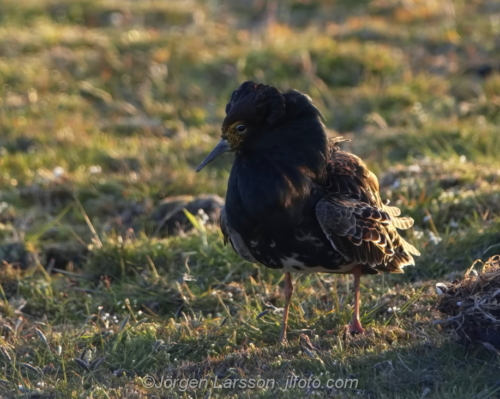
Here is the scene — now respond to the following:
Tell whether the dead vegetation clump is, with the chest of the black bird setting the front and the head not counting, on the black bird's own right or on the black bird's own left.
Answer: on the black bird's own left

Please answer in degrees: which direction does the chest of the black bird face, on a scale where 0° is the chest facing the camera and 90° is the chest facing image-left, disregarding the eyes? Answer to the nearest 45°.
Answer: approximately 45°
